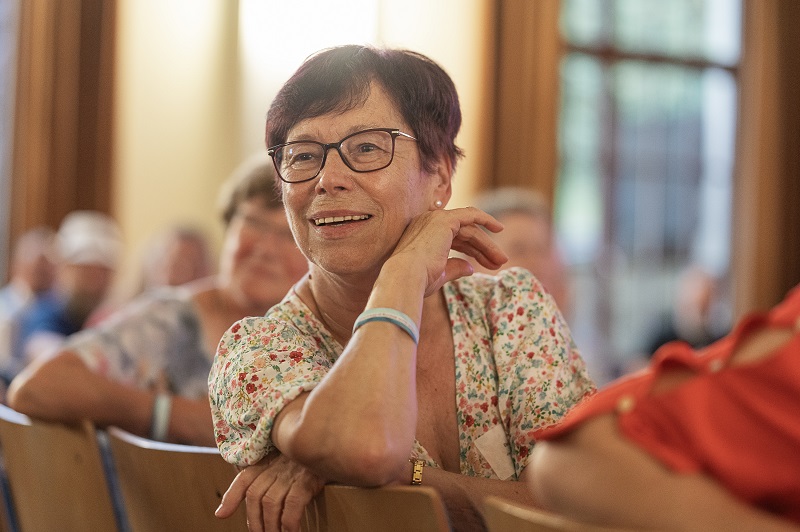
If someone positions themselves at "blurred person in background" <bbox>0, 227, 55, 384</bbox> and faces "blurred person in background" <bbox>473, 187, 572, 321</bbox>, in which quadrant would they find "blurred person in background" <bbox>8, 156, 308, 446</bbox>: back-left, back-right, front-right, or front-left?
front-right

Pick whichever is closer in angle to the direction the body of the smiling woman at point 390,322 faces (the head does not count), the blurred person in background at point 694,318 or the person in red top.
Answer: the person in red top

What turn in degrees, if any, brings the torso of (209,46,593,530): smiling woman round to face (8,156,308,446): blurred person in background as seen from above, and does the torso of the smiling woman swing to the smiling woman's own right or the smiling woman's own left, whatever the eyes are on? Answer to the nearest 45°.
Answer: approximately 135° to the smiling woman's own right

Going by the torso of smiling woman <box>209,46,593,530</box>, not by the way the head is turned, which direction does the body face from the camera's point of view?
toward the camera

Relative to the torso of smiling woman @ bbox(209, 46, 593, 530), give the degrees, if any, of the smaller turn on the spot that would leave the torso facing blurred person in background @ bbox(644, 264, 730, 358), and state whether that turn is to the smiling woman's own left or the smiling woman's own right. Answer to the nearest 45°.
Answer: approximately 180°

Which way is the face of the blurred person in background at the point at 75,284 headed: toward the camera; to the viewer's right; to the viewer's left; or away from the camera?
toward the camera

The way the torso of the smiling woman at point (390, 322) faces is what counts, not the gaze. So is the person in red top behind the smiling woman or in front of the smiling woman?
in front
